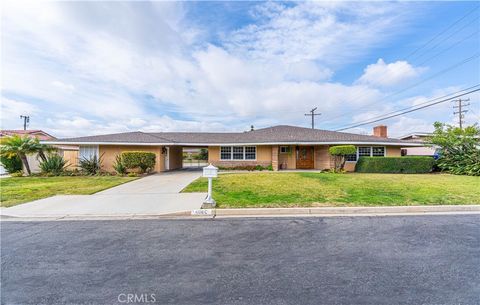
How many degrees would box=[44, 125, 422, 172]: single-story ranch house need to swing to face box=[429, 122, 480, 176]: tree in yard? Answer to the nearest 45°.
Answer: approximately 90° to its left

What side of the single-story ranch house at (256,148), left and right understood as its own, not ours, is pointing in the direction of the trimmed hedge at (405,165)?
left

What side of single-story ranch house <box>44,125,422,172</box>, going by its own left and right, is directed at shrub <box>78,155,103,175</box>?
right

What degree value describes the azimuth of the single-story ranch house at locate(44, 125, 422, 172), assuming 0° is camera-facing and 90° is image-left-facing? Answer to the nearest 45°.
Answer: approximately 0°

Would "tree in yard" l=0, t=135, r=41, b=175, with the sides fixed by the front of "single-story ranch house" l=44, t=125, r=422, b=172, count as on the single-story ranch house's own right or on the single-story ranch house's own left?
on the single-story ranch house's own right

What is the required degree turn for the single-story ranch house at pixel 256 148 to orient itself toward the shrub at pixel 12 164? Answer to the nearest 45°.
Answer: approximately 90° to its right

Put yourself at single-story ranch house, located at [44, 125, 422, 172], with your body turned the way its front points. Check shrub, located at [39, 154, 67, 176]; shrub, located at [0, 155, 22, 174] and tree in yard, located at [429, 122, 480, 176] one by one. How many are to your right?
2

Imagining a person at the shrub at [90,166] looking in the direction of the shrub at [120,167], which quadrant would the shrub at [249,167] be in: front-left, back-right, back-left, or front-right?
front-left

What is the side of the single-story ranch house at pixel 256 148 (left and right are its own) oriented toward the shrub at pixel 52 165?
right

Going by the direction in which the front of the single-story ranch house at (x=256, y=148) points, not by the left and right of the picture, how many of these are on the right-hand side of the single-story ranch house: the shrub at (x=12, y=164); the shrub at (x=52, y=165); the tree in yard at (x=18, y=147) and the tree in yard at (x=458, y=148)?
3
